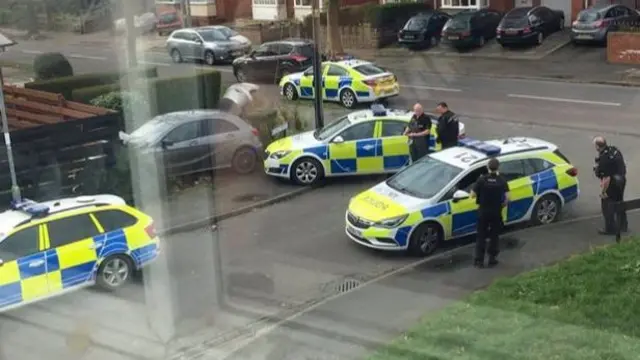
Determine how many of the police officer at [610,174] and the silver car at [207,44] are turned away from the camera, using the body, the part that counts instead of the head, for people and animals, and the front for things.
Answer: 0

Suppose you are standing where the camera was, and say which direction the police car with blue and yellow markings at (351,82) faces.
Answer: facing away from the viewer and to the left of the viewer

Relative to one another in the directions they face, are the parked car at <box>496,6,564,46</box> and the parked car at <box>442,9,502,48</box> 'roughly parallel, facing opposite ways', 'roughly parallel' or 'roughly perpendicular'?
roughly parallel

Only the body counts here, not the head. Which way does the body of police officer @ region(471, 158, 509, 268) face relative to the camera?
away from the camera

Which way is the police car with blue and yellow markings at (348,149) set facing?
to the viewer's left

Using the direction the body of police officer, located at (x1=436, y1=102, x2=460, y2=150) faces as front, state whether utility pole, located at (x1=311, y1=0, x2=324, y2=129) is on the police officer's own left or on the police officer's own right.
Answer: on the police officer's own right

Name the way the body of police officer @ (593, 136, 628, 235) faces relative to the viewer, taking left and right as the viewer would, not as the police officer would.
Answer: facing to the left of the viewer

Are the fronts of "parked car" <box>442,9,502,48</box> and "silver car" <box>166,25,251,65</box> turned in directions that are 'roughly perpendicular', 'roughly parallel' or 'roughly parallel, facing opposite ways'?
roughly perpendicular
